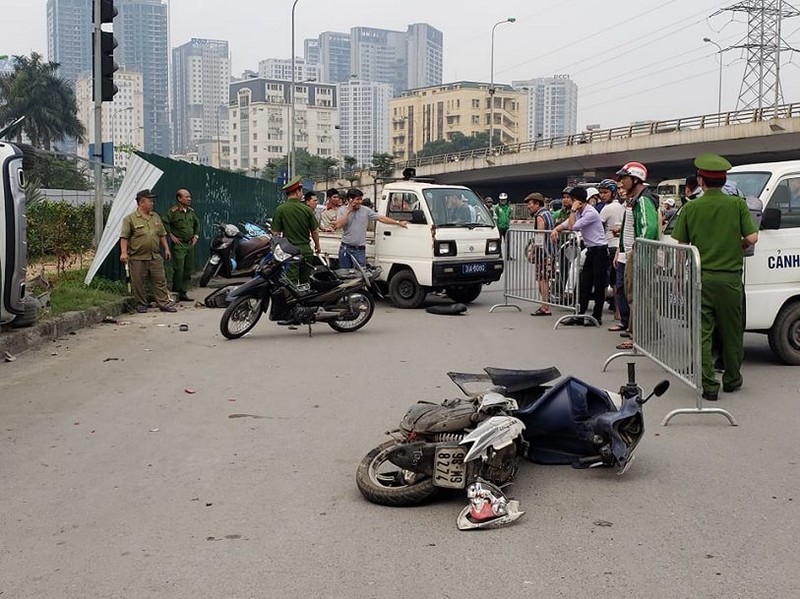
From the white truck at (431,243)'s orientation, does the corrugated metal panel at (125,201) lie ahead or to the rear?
to the rear

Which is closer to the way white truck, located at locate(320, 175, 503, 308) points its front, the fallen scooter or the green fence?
the fallen scooter

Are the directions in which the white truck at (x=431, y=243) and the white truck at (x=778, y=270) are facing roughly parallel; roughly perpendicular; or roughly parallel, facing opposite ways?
roughly perpendicular

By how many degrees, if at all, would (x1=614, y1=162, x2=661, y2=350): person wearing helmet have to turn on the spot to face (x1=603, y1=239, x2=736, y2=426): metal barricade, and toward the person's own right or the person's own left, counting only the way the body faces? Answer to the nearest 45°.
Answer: approximately 90° to the person's own left

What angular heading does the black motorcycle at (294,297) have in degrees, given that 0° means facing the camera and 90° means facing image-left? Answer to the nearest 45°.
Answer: approximately 90°

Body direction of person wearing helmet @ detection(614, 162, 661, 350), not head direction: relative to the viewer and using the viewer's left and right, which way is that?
facing to the left of the viewer

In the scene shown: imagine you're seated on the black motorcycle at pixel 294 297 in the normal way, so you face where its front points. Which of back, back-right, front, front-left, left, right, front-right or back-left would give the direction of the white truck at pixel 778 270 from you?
back-left
